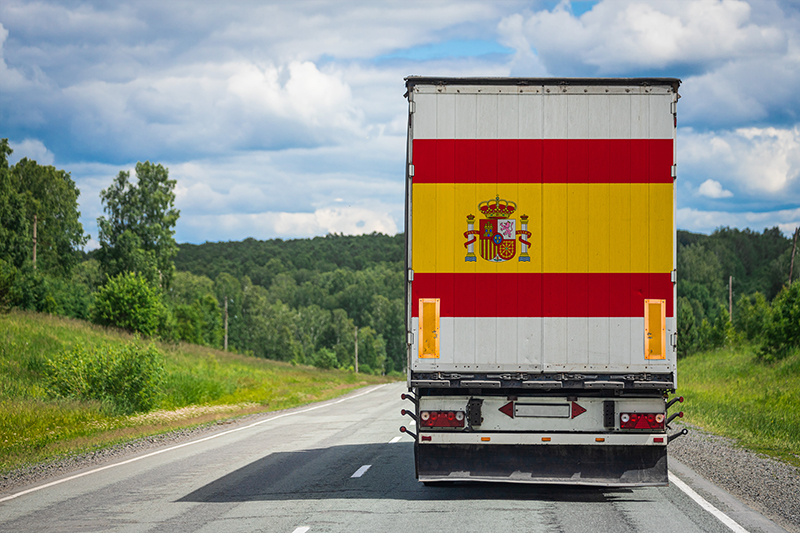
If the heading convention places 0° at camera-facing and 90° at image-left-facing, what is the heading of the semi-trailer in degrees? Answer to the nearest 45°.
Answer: approximately 180°

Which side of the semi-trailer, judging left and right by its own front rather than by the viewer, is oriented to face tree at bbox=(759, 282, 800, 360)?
front

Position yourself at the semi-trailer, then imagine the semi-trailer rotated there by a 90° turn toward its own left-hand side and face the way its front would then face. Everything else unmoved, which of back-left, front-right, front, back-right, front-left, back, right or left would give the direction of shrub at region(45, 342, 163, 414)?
front-right
